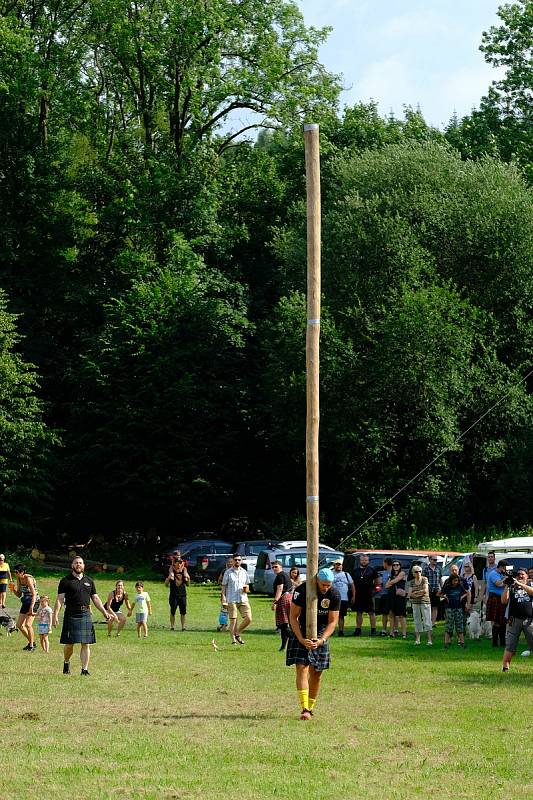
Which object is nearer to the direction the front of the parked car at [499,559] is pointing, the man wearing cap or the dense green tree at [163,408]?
the man wearing cap

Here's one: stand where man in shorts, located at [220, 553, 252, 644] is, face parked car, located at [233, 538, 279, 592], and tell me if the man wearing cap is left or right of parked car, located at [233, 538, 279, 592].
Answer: right

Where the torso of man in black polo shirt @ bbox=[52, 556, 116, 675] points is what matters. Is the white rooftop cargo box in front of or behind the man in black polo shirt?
behind

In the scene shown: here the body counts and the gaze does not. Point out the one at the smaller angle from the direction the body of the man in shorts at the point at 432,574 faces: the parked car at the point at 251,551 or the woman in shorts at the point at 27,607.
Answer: the woman in shorts

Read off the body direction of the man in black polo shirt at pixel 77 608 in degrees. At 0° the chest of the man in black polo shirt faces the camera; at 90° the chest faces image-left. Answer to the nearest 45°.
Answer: approximately 0°

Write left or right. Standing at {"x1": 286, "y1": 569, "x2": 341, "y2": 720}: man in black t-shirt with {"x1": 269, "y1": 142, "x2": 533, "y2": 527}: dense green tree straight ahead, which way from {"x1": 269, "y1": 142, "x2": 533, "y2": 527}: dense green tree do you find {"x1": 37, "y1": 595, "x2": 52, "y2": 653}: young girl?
left
